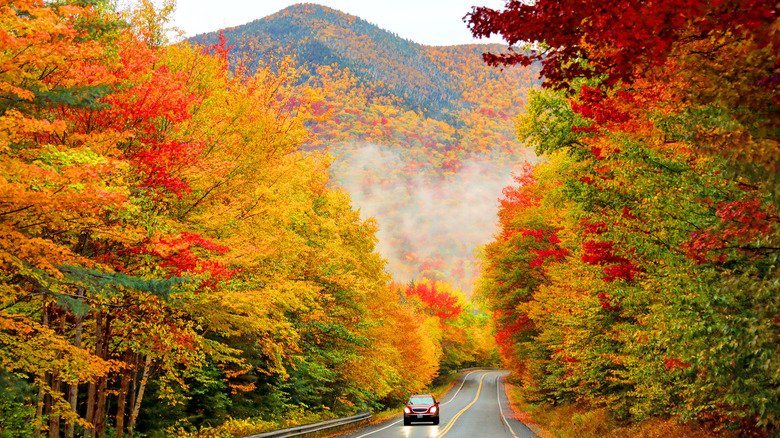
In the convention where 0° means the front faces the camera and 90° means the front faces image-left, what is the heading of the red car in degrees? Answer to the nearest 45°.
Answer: approximately 0°
